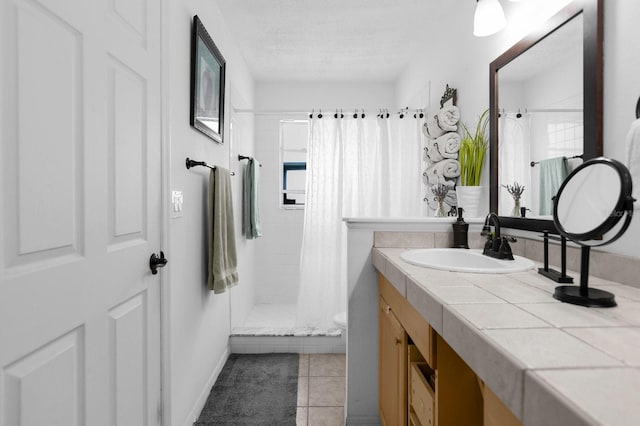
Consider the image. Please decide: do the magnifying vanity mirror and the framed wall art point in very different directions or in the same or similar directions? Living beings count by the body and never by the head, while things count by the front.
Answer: very different directions

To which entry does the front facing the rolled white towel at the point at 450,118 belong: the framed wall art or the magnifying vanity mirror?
the framed wall art

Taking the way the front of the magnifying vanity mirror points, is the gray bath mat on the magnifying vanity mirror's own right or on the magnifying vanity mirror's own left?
on the magnifying vanity mirror's own right

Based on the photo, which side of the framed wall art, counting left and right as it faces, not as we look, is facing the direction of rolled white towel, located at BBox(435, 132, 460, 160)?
front

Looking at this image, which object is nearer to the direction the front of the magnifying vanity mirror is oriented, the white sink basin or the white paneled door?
the white paneled door

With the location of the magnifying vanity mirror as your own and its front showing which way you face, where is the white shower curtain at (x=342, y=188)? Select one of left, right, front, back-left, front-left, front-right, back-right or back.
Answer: right

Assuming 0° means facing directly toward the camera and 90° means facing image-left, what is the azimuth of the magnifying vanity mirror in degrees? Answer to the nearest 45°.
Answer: approximately 45°

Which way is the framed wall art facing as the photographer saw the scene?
facing to the right of the viewer

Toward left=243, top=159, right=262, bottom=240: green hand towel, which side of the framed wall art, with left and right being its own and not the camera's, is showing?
left

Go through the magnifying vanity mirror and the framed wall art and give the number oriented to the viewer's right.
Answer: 1

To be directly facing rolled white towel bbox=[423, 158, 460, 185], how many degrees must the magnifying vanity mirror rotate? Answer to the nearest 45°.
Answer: approximately 90° to its right

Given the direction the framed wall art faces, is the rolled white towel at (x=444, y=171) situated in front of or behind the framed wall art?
in front

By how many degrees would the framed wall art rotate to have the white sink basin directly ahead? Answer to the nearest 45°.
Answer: approximately 45° to its right

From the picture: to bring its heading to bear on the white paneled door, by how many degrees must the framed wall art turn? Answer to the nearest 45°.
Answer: approximately 90° to its right

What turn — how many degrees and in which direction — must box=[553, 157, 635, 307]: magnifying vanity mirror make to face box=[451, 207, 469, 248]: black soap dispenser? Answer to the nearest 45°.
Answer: approximately 90° to its right

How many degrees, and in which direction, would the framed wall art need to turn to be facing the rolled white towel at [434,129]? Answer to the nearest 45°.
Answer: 0° — it already faces it

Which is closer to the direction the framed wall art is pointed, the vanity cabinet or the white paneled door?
the vanity cabinet
